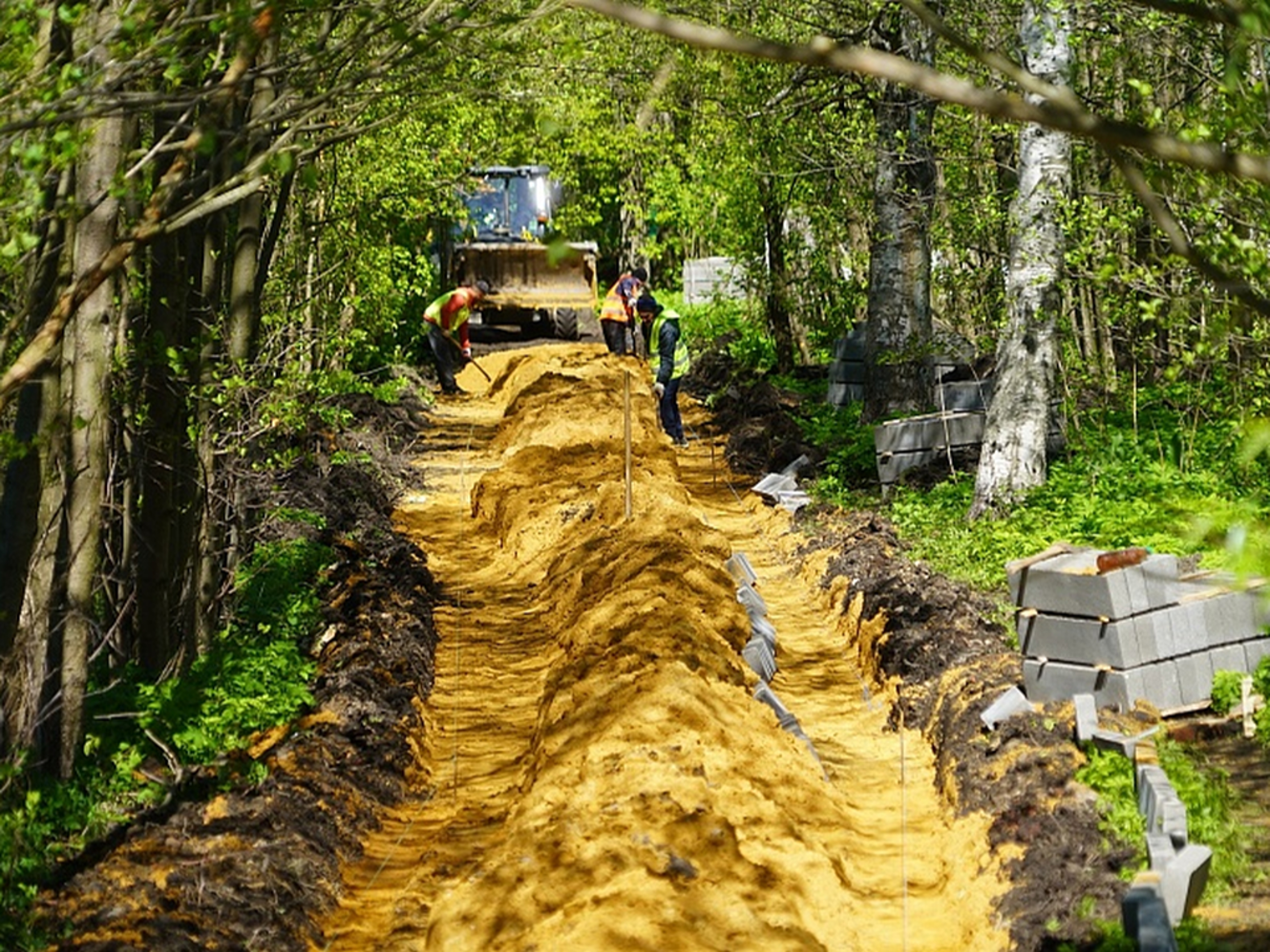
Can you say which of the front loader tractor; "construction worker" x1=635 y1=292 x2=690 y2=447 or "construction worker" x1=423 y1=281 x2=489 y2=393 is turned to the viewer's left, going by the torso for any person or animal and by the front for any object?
"construction worker" x1=635 y1=292 x2=690 y2=447

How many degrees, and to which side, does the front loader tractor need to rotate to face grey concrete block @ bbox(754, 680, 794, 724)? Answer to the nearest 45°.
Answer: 0° — it already faces it

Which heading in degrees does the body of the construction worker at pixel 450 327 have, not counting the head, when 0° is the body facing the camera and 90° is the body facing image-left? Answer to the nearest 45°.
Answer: approximately 270°

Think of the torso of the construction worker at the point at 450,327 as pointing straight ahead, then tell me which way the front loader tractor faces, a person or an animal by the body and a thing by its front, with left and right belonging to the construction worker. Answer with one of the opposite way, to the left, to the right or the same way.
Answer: to the right

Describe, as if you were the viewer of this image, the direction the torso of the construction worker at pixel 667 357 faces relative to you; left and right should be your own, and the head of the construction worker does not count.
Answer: facing to the left of the viewer

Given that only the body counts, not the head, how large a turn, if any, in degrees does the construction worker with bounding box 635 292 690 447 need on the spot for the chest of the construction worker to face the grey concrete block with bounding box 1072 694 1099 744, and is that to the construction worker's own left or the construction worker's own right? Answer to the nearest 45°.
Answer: approximately 90° to the construction worker's own left

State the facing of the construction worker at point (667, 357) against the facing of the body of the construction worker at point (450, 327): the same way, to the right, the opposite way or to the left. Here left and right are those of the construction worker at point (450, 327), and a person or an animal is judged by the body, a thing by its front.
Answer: the opposite way

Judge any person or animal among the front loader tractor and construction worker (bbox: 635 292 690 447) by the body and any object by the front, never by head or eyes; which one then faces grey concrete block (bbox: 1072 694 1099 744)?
the front loader tractor

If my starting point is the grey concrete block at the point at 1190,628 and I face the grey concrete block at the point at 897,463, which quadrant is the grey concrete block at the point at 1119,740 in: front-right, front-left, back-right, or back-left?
back-left

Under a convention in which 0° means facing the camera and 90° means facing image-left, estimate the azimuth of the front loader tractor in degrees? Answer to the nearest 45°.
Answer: approximately 0°

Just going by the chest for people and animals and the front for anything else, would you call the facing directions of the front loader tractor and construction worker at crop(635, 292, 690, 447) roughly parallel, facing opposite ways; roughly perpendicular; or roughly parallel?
roughly perpendicular
